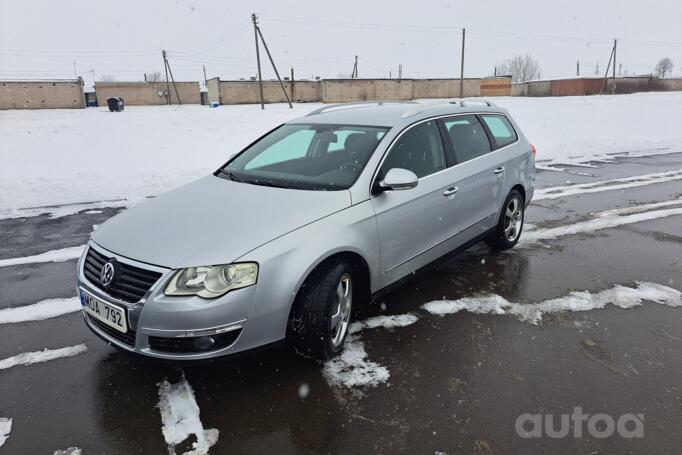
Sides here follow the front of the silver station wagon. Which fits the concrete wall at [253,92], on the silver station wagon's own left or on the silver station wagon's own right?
on the silver station wagon's own right

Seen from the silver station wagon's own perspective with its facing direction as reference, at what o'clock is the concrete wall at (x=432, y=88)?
The concrete wall is roughly at 5 o'clock from the silver station wagon.

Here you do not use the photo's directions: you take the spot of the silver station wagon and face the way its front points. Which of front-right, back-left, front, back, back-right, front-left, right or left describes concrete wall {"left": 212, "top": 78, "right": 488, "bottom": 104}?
back-right

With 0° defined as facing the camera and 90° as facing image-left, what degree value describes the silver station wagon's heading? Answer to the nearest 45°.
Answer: approximately 45°

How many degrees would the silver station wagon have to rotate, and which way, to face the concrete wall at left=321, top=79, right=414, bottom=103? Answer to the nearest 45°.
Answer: approximately 135° to its right
